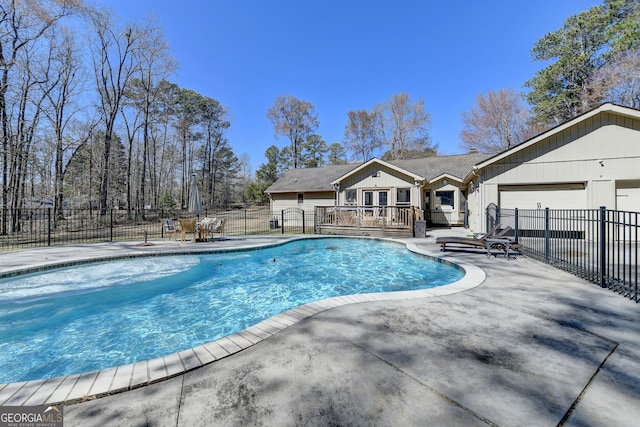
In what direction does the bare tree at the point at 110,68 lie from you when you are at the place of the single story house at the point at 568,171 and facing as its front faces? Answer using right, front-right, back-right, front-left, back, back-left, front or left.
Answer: right

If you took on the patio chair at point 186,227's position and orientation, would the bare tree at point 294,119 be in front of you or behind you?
in front

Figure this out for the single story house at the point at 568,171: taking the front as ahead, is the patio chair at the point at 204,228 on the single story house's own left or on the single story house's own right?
on the single story house's own right

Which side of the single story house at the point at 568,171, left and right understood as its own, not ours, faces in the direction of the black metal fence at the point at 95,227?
right

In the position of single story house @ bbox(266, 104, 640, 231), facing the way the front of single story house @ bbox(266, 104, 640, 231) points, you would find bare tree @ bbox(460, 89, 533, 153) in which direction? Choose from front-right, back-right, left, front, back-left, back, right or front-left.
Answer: back

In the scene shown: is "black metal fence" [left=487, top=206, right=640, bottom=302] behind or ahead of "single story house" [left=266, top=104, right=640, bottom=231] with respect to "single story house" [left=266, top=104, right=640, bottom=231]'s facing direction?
ahead

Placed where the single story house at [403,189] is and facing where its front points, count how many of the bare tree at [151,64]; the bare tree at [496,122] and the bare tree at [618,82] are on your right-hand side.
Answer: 1

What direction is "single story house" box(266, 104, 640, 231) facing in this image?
toward the camera
